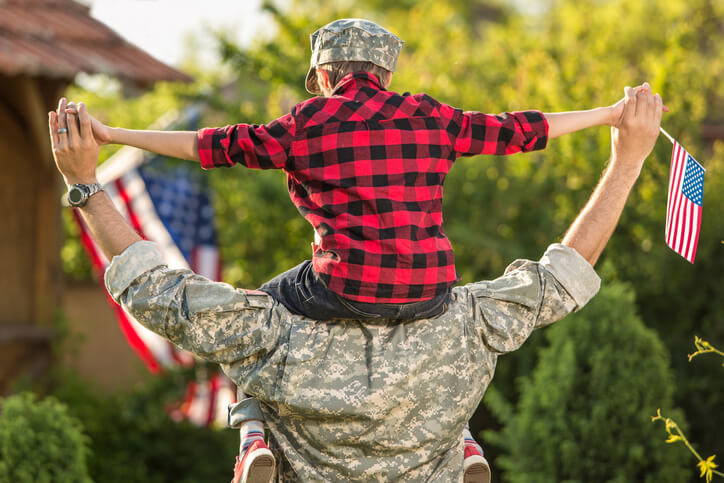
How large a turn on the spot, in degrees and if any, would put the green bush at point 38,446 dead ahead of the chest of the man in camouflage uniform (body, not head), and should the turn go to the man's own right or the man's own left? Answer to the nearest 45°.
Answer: approximately 45° to the man's own left

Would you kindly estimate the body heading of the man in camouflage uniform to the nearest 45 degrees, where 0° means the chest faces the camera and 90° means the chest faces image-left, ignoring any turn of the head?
approximately 180°
